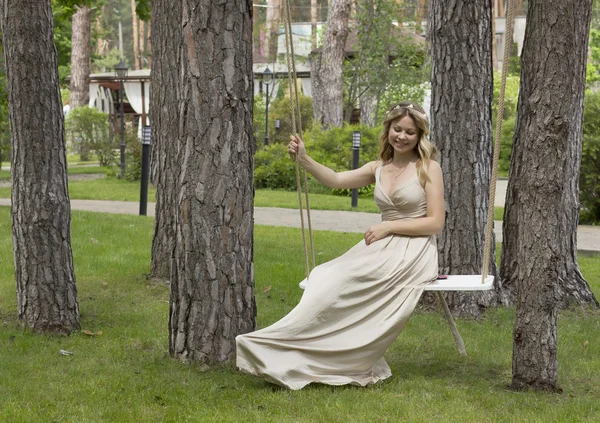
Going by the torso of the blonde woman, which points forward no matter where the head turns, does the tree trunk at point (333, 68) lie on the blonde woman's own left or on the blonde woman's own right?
on the blonde woman's own right

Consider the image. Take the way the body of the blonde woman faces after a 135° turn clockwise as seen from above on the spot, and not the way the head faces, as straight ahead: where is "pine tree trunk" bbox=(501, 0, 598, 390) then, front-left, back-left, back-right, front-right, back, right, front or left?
right

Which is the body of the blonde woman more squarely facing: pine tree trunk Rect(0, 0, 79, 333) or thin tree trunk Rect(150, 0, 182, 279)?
the pine tree trunk

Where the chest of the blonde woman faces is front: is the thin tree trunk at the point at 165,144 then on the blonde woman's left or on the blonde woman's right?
on the blonde woman's right

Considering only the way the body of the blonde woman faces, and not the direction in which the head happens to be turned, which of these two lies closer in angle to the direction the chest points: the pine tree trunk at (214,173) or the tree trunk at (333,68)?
the pine tree trunk

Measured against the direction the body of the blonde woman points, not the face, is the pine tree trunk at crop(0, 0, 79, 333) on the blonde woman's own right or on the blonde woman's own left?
on the blonde woman's own right

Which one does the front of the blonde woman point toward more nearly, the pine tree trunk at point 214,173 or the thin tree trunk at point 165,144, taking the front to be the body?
the pine tree trunk

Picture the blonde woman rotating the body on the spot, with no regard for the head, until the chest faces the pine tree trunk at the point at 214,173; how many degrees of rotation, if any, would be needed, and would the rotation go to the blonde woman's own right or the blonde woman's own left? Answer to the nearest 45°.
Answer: approximately 45° to the blonde woman's own right

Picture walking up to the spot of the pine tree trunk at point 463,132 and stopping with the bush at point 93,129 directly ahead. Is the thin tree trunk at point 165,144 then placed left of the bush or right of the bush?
left

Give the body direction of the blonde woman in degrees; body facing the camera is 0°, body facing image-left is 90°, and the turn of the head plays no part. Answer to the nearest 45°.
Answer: approximately 45°

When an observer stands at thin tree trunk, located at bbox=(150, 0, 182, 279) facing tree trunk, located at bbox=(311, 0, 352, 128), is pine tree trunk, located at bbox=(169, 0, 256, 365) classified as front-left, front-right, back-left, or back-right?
back-right

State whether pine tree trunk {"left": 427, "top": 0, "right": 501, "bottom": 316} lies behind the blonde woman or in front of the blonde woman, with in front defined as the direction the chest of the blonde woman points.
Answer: behind

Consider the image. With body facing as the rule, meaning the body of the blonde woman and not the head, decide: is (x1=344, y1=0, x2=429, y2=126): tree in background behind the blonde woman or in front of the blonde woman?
behind
